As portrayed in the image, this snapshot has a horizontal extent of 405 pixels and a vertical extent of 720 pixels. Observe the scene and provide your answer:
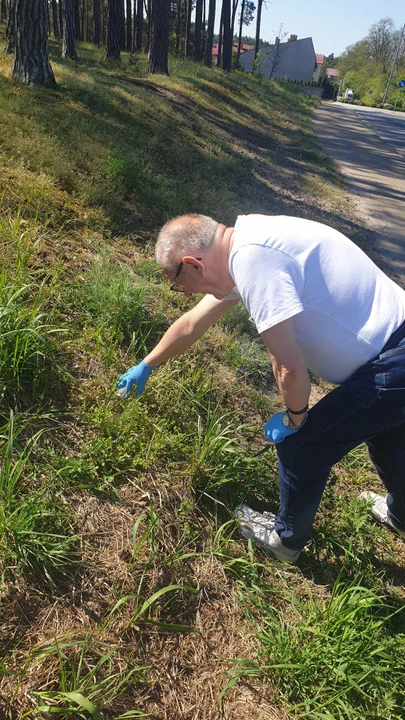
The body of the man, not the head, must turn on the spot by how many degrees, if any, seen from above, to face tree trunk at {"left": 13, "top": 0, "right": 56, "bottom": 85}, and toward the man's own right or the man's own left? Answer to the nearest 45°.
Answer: approximately 45° to the man's own right

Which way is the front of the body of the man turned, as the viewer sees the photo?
to the viewer's left

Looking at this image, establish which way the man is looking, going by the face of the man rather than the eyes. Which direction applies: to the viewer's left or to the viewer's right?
to the viewer's left
